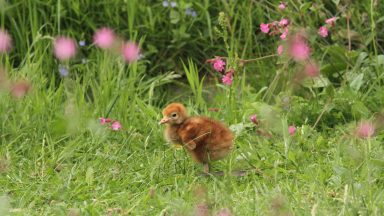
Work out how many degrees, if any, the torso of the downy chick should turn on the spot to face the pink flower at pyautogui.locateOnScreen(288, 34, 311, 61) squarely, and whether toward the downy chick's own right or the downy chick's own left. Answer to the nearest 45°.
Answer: approximately 135° to the downy chick's own right

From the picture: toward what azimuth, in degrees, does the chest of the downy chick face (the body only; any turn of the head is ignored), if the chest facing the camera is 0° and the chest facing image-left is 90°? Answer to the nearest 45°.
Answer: approximately 90°

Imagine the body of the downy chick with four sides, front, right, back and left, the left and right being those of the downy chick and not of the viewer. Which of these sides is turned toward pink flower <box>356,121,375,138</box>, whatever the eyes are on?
back

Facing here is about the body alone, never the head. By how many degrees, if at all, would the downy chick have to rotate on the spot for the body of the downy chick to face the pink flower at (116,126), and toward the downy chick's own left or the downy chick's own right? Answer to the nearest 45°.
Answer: approximately 45° to the downy chick's own right

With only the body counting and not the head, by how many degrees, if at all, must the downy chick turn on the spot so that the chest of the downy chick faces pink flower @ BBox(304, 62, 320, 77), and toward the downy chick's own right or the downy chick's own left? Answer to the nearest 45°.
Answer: approximately 135° to the downy chick's own right

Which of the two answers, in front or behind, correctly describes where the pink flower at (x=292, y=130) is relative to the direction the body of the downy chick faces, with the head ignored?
behind

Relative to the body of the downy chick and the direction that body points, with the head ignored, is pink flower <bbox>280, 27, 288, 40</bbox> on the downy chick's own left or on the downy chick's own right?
on the downy chick's own right
